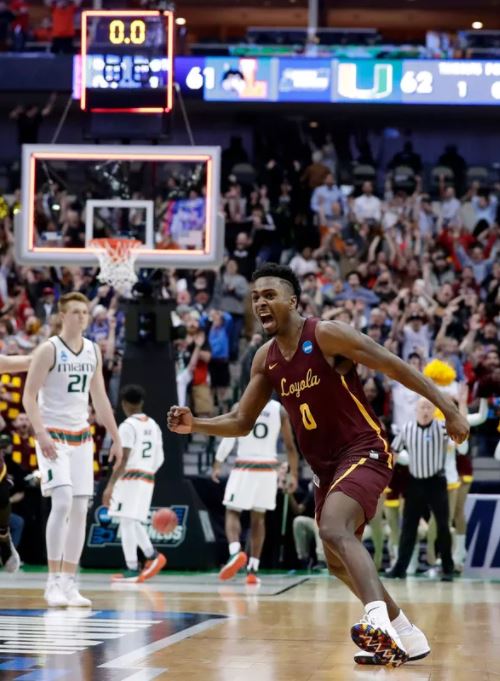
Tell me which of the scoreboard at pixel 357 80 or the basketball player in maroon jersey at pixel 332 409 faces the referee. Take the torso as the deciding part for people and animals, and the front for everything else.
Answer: the scoreboard

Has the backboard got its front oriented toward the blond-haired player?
yes

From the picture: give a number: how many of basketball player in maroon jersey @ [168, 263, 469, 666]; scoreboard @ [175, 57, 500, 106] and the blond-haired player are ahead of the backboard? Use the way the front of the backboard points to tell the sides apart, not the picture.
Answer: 2

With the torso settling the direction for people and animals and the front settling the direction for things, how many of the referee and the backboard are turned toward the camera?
2

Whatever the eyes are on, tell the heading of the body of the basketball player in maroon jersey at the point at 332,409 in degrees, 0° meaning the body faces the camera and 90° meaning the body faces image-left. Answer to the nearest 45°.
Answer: approximately 45°

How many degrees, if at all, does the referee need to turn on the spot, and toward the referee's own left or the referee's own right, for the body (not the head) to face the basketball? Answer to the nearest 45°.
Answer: approximately 90° to the referee's own right
